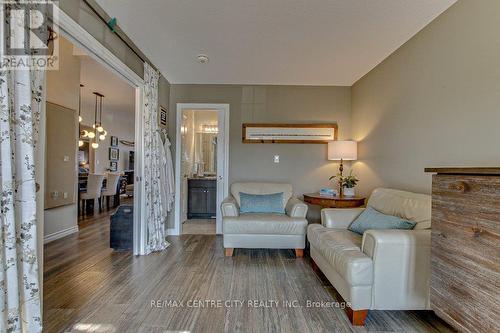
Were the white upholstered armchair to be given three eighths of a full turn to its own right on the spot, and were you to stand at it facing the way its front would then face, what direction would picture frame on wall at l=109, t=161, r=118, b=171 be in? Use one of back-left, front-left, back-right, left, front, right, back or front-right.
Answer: front

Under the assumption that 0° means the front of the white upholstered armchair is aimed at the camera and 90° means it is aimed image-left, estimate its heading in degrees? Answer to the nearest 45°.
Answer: approximately 0°

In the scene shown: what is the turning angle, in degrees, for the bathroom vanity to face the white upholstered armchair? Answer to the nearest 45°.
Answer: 0° — it already faces it

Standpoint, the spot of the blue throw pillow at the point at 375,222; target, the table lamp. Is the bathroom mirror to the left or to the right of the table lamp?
left

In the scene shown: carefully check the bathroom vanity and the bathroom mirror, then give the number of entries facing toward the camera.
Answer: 2

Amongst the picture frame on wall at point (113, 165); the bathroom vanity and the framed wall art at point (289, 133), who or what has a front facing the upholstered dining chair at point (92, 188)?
the picture frame on wall
